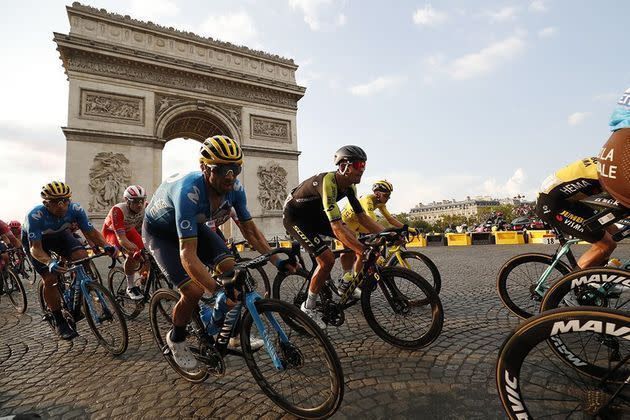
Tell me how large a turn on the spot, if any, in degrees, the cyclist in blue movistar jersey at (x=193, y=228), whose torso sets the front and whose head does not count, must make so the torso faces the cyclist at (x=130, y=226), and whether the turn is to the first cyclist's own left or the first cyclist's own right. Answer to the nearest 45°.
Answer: approximately 135° to the first cyclist's own left

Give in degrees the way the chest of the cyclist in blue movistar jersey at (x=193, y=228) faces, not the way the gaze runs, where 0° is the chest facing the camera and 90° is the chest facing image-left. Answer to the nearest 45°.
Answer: approximately 315°

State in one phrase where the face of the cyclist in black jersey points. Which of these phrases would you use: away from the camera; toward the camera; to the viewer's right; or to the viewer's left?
to the viewer's right

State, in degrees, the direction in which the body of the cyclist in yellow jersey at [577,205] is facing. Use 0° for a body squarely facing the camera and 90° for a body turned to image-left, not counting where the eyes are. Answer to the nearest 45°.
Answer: approximately 270°

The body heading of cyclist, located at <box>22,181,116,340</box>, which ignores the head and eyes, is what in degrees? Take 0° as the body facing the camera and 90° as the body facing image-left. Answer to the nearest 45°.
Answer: approximately 315°

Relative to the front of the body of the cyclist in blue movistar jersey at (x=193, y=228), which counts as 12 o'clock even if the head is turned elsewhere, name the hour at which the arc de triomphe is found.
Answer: The arc de triomphe is roughly at 7 o'clock from the cyclist in blue movistar jersey.

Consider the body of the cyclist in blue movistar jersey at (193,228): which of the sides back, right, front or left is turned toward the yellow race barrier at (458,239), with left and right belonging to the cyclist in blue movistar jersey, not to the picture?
left

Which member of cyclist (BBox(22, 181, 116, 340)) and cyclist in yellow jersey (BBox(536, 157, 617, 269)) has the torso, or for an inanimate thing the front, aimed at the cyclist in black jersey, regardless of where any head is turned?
the cyclist

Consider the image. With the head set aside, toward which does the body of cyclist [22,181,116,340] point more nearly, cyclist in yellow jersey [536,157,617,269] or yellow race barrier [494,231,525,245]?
the cyclist in yellow jersey

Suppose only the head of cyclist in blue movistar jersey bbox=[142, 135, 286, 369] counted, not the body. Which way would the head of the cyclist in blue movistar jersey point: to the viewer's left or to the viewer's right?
to the viewer's right

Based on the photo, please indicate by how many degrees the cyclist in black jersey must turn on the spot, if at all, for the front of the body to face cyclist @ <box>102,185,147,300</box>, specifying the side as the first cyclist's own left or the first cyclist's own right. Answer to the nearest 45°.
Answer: approximately 180°

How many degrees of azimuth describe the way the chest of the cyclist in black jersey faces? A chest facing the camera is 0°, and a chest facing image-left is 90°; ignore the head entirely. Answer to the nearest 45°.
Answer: approximately 315°
